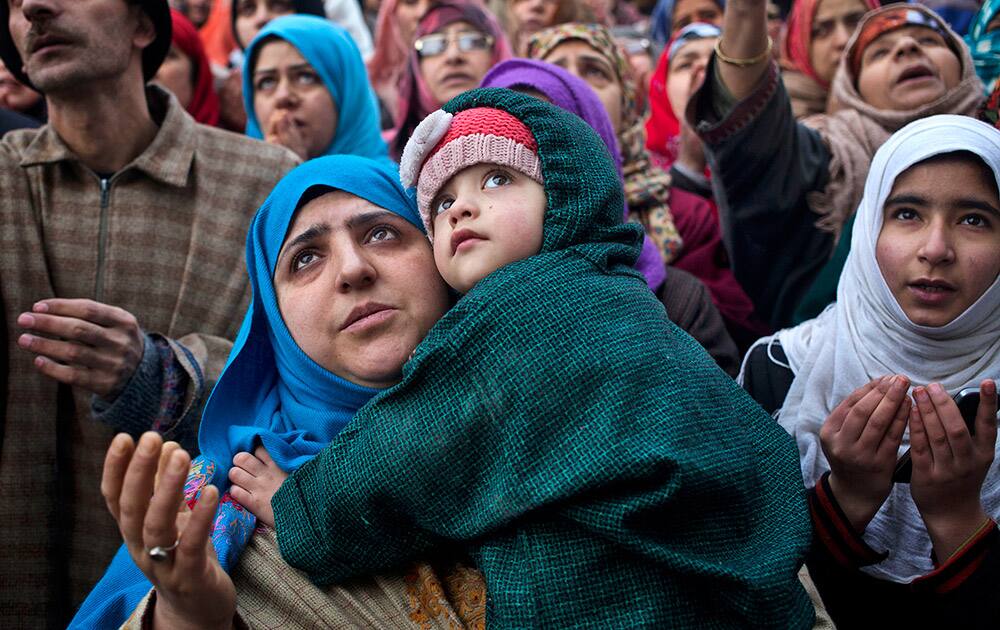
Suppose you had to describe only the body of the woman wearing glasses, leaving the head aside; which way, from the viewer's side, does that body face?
toward the camera

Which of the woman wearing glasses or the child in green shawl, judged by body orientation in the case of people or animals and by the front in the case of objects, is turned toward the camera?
the woman wearing glasses

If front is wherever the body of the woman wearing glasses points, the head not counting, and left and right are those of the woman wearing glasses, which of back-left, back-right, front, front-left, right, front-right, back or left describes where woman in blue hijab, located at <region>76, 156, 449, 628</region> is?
front

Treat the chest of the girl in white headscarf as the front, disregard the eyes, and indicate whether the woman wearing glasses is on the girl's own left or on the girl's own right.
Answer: on the girl's own right

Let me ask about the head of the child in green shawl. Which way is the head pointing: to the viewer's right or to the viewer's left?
to the viewer's left

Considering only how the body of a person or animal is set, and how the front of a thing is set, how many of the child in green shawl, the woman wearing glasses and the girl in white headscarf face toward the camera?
2

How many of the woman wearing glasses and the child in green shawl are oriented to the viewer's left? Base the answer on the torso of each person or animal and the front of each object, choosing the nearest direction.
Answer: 1

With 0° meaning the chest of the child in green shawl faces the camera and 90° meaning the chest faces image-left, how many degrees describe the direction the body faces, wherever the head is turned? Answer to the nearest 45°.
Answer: approximately 90°

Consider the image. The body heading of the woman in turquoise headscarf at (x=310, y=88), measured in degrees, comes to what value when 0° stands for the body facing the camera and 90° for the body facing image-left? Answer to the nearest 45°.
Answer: approximately 45°

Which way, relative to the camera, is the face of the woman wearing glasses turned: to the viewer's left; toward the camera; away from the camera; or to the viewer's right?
toward the camera

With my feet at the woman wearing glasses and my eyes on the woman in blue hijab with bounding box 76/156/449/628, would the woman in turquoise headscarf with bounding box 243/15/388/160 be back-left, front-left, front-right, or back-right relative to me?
front-right

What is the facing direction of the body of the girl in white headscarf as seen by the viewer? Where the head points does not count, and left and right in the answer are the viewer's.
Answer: facing the viewer

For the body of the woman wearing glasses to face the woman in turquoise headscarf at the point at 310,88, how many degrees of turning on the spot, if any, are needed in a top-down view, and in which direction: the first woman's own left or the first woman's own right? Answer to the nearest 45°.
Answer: approximately 45° to the first woman's own right

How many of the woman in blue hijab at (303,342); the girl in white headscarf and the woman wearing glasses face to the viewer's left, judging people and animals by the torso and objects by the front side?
0
